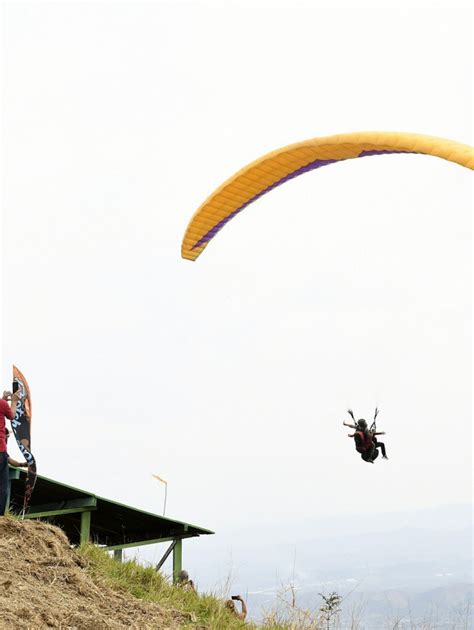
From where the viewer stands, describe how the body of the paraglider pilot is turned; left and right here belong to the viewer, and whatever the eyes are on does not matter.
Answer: facing away from the viewer and to the right of the viewer
